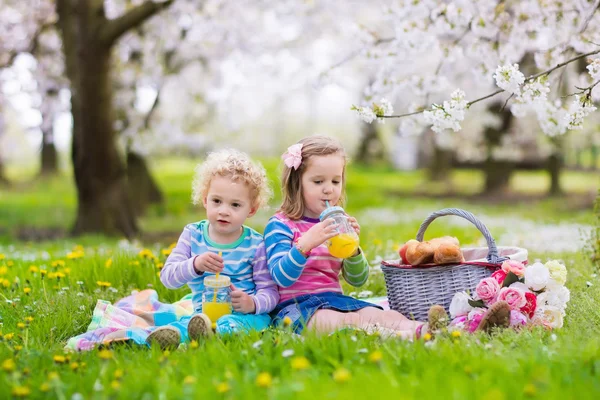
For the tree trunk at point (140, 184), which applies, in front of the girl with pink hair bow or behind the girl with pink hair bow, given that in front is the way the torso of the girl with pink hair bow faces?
behind

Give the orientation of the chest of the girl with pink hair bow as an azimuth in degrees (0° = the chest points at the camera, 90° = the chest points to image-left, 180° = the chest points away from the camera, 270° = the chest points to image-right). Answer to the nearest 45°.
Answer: approximately 315°

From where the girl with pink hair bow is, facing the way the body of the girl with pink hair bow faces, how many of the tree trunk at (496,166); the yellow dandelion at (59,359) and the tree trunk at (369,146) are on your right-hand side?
1

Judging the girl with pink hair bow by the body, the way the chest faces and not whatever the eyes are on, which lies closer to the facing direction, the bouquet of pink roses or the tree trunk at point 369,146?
the bouquet of pink roses

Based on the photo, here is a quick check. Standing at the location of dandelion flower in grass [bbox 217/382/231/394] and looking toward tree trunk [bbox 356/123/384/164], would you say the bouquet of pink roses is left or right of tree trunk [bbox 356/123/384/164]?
right

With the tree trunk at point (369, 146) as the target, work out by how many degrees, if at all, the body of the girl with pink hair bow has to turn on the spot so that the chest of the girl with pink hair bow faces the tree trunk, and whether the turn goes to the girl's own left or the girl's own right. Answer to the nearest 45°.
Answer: approximately 135° to the girl's own left

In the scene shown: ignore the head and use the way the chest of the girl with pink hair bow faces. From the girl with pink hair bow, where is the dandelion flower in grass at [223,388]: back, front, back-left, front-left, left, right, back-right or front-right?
front-right

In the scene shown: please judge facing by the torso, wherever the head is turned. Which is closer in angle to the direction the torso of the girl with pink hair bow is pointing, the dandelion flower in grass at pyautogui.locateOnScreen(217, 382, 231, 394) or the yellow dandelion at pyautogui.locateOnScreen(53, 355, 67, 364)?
the dandelion flower in grass

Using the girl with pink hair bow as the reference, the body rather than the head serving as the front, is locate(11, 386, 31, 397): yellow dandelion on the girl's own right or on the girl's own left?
on the girl's own right

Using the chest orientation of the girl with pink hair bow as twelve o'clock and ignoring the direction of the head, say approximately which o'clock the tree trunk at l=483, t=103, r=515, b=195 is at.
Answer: The tree trunk is roughly at 8 o'clock from the girl with pink hair bow.

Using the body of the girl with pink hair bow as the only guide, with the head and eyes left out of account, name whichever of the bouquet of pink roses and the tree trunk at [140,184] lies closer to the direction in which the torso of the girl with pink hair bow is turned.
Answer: the bouquet of pink roses
